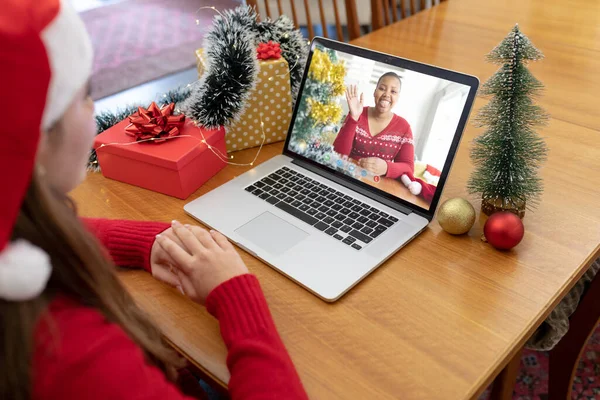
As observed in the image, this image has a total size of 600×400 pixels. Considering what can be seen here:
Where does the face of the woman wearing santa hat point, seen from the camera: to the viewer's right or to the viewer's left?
to the viewer's right

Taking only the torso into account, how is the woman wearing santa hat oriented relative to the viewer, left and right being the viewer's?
facing away from the viewer and to the right of the viewer

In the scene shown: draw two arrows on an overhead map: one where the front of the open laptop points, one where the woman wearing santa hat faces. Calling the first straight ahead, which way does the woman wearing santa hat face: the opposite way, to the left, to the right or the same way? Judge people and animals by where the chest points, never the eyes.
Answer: the opposite way

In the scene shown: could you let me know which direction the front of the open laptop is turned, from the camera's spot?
facing the viewer and to the left of the viewer

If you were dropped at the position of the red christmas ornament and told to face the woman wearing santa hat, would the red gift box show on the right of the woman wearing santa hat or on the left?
right

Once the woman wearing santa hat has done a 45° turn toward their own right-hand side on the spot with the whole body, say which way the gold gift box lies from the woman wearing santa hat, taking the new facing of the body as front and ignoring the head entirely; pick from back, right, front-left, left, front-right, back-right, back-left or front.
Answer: front-left
